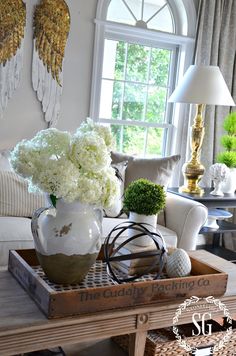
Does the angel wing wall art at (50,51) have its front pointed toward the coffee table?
yes

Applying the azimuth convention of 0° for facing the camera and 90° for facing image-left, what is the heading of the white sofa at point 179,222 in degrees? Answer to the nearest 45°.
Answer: approximately 0°

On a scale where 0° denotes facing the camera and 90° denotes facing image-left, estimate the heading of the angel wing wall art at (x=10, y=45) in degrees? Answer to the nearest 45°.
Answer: approximately 0°

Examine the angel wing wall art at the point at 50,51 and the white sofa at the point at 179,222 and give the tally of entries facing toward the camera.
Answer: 2

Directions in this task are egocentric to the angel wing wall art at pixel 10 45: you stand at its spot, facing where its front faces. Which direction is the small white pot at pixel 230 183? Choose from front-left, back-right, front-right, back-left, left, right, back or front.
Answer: left

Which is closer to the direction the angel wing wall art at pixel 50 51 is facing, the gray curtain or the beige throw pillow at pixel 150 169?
the beige throw pillow

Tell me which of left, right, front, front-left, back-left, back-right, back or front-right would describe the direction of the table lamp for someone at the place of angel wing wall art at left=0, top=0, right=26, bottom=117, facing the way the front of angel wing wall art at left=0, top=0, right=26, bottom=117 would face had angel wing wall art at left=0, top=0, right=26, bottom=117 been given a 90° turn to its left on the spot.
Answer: front

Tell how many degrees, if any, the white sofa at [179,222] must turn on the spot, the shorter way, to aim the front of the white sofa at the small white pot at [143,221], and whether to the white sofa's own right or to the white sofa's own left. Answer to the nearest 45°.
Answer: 0° — it already faces it

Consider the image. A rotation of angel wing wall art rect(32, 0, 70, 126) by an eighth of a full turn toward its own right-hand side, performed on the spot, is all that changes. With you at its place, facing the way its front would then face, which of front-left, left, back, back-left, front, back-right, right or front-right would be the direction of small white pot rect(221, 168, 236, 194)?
back-left

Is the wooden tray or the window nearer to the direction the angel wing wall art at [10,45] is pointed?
the wooden tray

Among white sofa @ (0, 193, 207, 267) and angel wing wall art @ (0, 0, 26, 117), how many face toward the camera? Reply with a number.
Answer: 2
